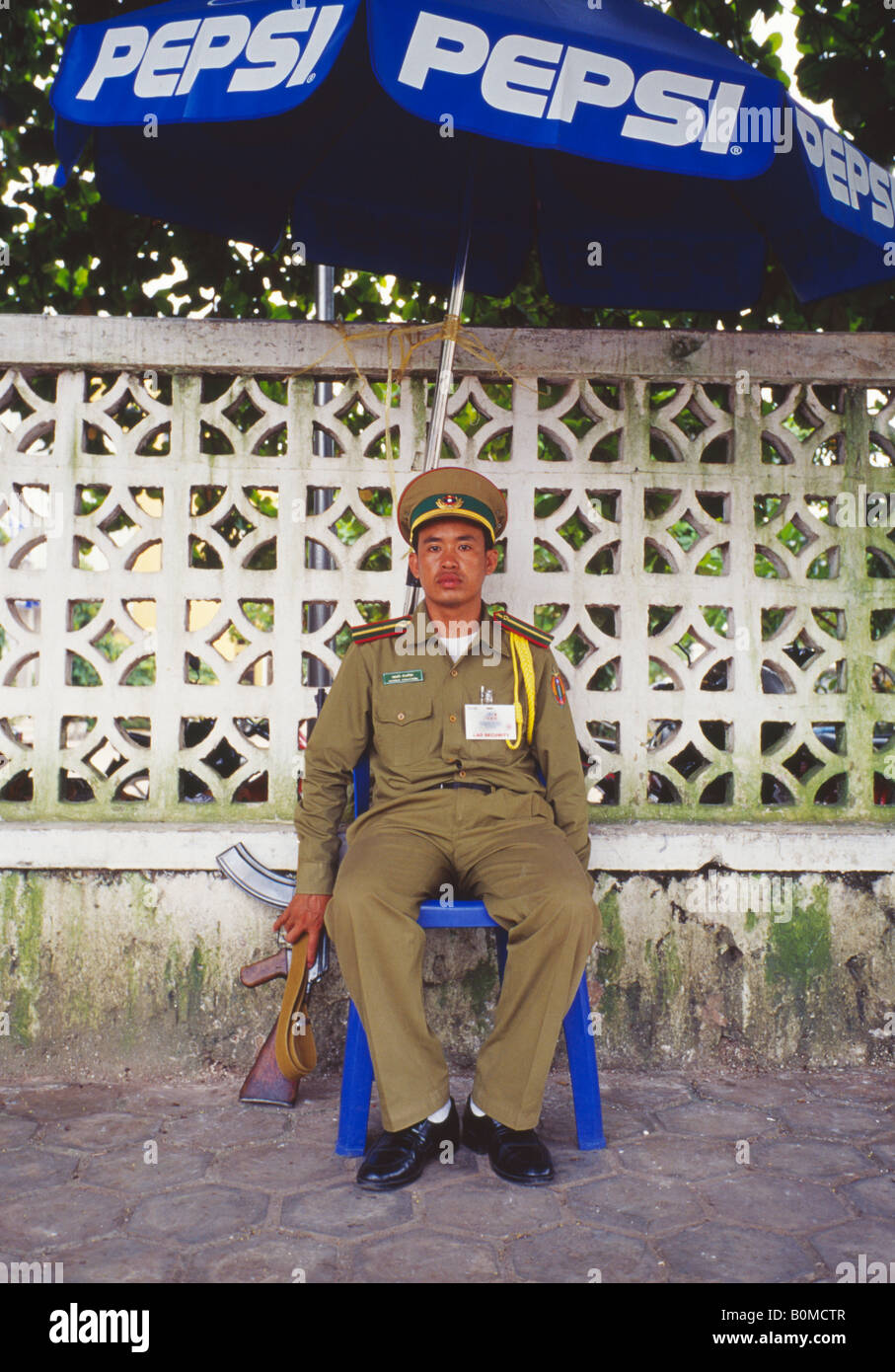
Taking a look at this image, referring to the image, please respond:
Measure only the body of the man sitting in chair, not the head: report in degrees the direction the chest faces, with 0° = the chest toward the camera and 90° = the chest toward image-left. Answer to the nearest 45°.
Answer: approximately 0°
